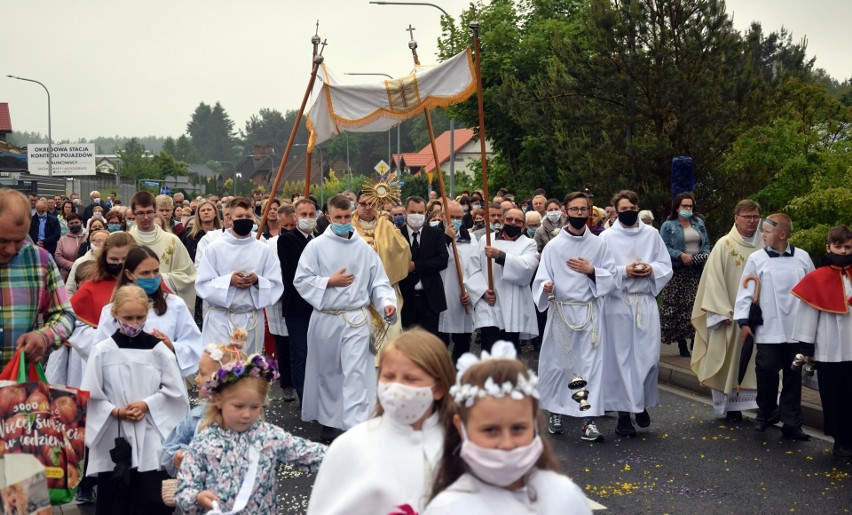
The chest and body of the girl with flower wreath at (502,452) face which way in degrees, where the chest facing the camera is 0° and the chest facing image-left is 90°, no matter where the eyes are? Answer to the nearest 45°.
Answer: approximately 0°

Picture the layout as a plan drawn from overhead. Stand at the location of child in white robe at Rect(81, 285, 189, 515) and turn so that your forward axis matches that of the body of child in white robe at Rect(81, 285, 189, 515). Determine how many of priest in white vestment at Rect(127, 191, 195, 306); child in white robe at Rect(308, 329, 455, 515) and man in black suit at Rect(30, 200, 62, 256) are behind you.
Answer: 2

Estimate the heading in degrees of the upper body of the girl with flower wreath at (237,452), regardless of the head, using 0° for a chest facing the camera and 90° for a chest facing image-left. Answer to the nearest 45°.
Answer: approximately 0°

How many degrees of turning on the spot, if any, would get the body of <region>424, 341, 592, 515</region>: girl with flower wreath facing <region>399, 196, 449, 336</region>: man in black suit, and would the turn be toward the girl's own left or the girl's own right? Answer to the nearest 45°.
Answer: approximately 180°

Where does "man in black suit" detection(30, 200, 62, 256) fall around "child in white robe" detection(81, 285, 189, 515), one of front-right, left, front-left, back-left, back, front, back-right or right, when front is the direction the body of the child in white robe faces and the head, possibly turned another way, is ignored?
back

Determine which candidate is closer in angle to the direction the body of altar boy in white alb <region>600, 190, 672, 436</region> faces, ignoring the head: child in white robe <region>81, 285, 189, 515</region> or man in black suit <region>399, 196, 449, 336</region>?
the child in white robe

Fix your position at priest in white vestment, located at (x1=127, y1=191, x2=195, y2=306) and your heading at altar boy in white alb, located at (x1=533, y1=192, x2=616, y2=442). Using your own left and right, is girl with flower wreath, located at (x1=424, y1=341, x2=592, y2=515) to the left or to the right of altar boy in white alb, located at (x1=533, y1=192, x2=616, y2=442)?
right

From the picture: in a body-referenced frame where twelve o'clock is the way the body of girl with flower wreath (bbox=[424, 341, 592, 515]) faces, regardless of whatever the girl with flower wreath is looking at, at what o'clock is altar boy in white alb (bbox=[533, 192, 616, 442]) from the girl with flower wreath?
The altar boy in white alb is roughly at 6 o'clock from the girl with flower wreath.

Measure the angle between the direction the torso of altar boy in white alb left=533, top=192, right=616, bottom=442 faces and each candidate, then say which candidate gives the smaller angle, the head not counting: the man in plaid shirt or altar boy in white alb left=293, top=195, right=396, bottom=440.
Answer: the man in plaid shirt

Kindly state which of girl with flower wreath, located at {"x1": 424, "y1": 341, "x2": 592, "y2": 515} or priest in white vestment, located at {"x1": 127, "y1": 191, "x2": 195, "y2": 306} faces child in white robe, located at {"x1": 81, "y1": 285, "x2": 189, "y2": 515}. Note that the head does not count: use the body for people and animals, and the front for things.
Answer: the priest in white vestment

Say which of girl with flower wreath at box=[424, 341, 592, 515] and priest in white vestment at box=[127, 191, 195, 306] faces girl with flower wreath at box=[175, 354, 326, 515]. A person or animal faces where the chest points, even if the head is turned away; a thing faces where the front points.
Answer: the priest in white vestment
